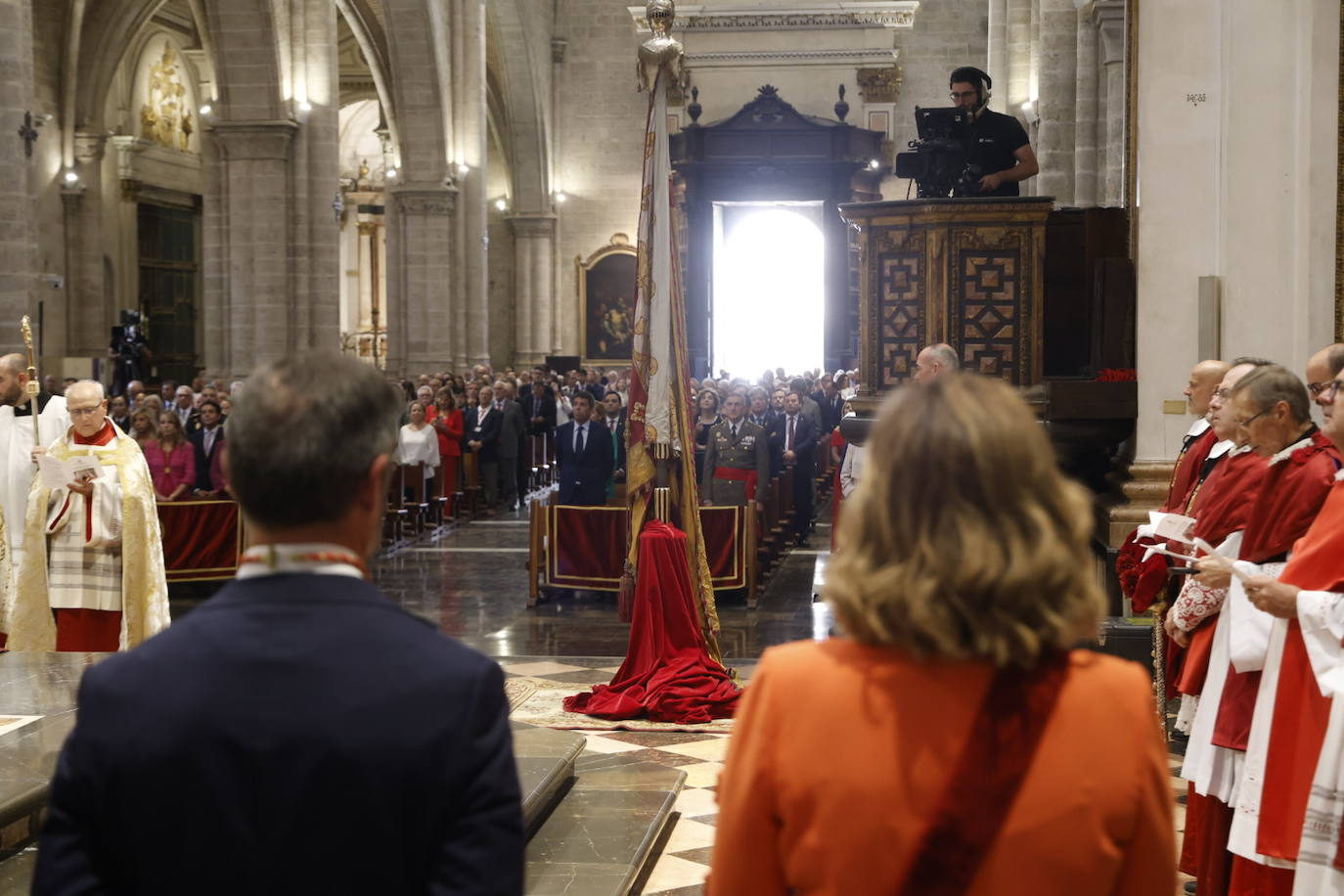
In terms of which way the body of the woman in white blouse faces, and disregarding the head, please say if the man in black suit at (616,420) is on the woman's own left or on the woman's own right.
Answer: on the woman's own left

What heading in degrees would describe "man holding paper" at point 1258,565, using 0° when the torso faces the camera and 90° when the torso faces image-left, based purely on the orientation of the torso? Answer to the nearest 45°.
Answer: approximately 90°

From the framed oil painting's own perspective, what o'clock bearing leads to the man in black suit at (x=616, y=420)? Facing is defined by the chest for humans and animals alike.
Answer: The man in black suit is roughly at 12 o'clock from the framed oil painting.

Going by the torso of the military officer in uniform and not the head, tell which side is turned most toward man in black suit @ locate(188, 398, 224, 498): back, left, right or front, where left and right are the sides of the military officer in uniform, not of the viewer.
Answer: right

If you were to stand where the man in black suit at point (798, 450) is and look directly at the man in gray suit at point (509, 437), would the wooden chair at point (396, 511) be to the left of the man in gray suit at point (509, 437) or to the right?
left

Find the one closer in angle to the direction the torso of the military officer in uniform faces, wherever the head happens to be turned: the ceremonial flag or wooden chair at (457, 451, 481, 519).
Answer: the ceremonial flag

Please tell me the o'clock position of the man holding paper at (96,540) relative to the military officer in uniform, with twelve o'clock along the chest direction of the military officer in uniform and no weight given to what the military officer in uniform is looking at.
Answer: The man holding paper is roughly at 1 o'clock from the military officer in uniform.

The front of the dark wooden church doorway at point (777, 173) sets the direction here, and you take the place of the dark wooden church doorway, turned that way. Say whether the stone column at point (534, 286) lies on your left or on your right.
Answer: on your right

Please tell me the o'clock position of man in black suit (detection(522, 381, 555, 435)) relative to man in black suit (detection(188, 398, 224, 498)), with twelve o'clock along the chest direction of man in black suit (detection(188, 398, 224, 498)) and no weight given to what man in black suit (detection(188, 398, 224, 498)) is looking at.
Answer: man in black suit (detection(522, 381, 555, 435)) is roughly at 7 o'clock from man in black suit (detection(188, 398, 224, 498)).

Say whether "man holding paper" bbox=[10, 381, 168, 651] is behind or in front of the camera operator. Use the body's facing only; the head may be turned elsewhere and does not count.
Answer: in front

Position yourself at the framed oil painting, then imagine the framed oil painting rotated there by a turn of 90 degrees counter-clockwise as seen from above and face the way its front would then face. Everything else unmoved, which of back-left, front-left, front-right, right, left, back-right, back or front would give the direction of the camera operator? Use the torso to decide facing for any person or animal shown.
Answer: right
